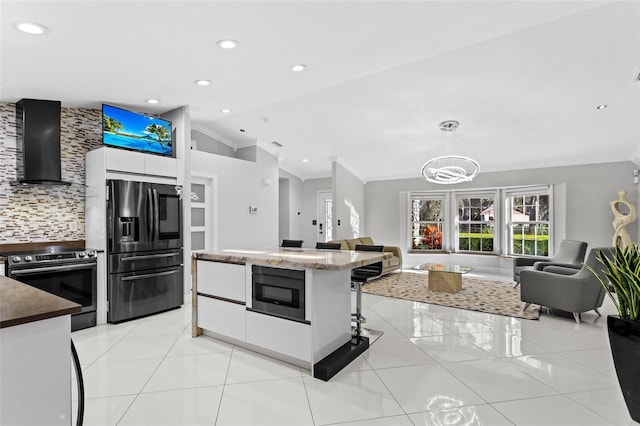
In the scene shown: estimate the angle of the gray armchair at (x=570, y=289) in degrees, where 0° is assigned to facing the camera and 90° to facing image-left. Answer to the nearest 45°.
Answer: approximately 135°

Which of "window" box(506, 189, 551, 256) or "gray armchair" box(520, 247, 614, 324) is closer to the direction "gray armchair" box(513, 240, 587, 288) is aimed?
the gray armchair

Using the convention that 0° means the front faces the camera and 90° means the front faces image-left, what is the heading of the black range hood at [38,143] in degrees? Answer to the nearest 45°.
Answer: approximately 0°

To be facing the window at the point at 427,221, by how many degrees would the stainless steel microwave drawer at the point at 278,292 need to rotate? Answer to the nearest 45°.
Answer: approximately 180°

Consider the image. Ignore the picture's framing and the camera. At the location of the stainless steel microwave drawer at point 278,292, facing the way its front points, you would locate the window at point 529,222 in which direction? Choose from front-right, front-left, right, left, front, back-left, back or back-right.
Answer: back

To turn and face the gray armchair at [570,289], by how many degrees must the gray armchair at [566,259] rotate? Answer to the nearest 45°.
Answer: approximately 45° to its left

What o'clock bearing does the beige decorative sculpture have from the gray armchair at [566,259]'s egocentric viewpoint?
The beige decorative sculpture is roughly at 6 o'clock from the gray armchair.

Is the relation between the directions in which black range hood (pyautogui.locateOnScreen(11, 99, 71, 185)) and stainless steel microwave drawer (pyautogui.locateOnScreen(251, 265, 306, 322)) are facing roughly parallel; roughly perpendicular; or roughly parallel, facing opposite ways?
roughly perpendicular

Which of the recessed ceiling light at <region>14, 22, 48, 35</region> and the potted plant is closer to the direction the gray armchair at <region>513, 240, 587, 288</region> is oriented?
the recessed ceiling light
